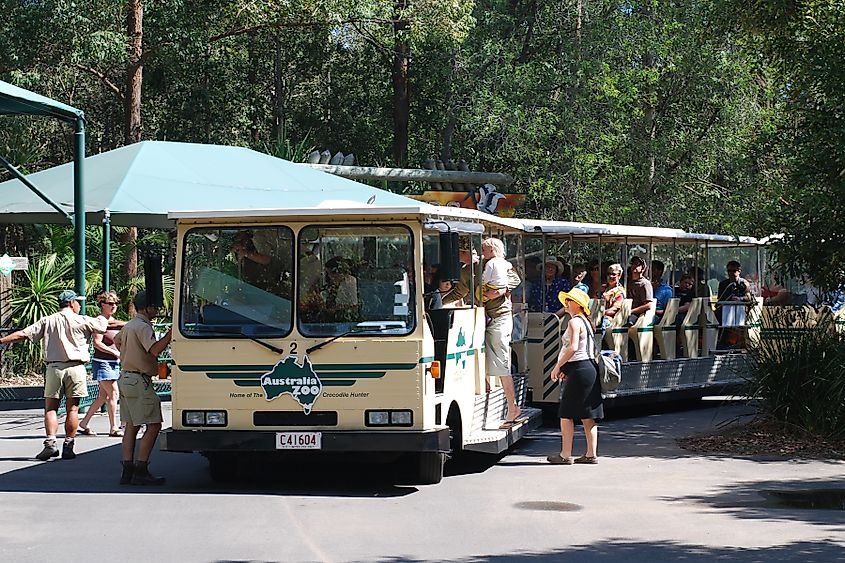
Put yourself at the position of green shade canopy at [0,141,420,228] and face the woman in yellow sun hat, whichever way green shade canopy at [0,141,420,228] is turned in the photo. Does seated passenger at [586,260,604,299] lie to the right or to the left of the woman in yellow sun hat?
left

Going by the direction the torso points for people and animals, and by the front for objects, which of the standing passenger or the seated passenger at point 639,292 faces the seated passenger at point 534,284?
the seated passenger at point 639,292

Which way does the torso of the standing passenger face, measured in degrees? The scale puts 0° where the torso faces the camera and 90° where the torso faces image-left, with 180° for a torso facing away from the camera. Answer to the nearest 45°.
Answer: approximately 90°

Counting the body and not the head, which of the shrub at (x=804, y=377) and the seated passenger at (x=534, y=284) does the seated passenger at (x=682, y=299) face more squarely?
the seated passenger

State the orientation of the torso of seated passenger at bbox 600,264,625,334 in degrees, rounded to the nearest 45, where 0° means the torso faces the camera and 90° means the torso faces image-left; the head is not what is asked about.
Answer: approximately 45°

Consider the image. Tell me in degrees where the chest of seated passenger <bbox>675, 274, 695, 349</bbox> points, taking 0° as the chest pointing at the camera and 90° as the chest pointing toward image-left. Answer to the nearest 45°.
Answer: approximately 45°

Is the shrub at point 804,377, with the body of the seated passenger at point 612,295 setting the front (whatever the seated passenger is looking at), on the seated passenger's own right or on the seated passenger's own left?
on the seated passenger's own left

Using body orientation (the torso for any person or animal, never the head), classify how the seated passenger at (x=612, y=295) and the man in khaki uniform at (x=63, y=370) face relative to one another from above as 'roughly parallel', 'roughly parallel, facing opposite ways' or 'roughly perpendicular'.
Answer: roughly perpendicular

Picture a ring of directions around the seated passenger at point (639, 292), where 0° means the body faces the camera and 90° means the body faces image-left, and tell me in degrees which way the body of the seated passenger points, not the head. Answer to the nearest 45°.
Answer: approximately 45°
